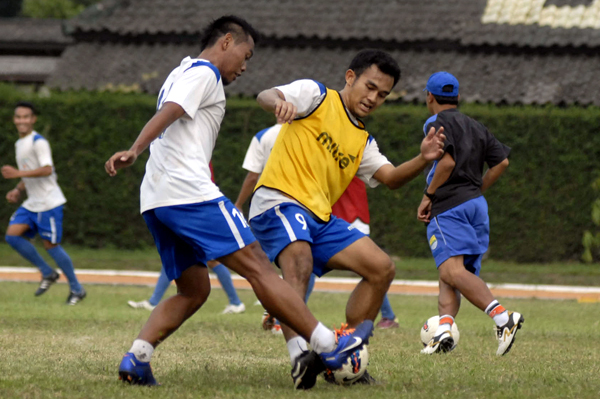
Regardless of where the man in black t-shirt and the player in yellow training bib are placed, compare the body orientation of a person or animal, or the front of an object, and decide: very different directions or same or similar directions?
very different directions

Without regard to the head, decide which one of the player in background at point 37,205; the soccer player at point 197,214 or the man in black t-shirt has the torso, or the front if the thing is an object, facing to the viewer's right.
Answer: the soccer player

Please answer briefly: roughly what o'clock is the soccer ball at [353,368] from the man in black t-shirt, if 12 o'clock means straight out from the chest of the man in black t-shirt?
The soccer ball is roughly at 8 o'clock from the man in black t-shirt.

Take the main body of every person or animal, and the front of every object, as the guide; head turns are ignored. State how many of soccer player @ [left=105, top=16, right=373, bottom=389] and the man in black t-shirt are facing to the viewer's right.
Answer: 1

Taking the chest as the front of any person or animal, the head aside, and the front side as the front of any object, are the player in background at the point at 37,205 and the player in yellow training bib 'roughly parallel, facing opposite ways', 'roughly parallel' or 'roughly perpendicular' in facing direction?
roughly perpendicular

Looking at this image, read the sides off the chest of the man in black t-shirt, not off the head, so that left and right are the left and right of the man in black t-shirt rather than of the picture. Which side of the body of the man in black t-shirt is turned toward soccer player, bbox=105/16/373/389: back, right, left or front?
left

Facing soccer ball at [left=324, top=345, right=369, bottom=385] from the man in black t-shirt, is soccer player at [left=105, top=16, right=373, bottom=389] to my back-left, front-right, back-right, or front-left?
front-right

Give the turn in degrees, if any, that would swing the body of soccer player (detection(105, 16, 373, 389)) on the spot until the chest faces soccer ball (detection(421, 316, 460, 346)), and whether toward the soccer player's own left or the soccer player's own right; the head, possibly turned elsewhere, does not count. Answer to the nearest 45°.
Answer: approximately 45° to the soccer player's own left

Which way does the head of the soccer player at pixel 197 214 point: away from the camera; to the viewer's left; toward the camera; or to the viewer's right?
to the viewer's right

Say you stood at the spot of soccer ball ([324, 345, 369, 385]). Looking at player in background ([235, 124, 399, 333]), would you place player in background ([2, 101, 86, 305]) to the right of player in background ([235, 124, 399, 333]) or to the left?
left

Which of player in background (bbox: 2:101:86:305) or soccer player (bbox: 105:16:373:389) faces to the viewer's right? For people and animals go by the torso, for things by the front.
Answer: the soccer player

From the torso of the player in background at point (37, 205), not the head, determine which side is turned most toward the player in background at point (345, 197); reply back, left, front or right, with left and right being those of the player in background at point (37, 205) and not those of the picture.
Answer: left

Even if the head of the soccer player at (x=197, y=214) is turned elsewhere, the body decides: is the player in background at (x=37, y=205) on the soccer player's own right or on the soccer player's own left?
on the soccer player's own left

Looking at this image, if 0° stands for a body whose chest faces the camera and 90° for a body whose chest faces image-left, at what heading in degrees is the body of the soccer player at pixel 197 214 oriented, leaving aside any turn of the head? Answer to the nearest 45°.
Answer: approximately 270°

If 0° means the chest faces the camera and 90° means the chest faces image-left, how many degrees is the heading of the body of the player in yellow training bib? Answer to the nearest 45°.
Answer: approximately 315°
